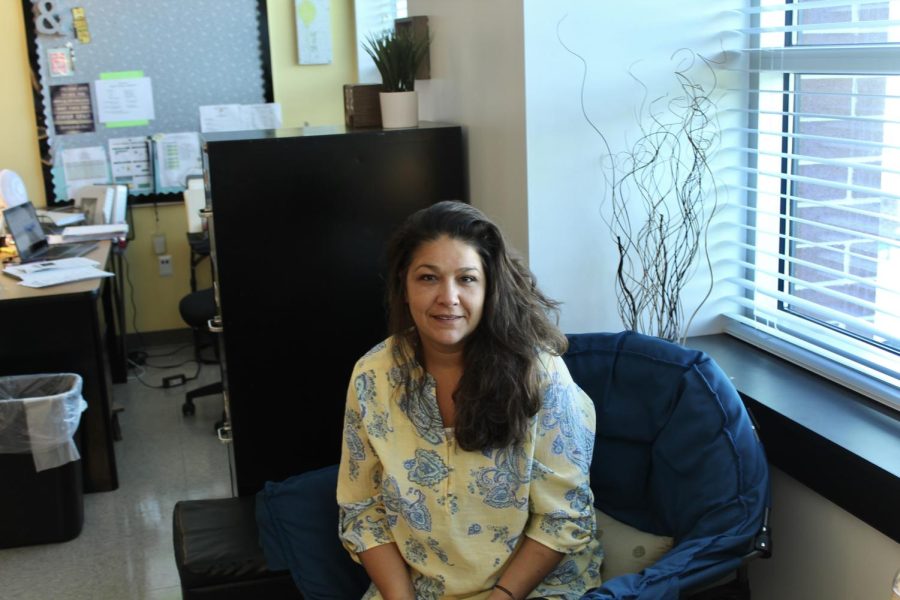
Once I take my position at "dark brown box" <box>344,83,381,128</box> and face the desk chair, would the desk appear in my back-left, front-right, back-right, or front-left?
front-left

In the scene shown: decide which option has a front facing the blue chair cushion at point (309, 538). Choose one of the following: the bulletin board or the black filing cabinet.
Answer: the bulletin board

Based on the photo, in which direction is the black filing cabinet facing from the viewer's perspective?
to the viewer's left

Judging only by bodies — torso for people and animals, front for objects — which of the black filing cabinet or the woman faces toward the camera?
the woman

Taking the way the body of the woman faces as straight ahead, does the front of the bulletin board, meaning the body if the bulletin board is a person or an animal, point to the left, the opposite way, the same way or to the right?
the same way

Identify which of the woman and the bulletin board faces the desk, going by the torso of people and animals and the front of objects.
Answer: the bulletin board

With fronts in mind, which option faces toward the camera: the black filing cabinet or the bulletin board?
the bulletin board

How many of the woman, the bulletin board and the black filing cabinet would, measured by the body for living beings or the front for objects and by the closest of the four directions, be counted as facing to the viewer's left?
1

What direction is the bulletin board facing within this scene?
toward the camera

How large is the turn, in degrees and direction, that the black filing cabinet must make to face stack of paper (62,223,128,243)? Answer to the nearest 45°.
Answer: approximately 45° to its right

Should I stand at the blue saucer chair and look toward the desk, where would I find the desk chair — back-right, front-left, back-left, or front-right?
front-right

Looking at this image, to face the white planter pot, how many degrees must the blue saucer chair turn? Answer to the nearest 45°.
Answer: approximately 90° to its right

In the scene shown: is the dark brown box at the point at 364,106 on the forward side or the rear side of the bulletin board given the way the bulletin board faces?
on the forward side

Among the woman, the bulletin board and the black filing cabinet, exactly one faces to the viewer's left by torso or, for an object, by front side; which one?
the black filing cabinet

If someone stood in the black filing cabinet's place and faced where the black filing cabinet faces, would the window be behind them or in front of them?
behind

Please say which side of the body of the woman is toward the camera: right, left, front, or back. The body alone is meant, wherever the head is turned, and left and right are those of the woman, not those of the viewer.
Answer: front

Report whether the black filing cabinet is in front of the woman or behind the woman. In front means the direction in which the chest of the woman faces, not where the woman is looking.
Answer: behind

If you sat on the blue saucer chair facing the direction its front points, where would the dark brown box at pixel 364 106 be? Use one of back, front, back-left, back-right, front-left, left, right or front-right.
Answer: right

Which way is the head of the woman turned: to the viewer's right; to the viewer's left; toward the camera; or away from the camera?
toward the camera

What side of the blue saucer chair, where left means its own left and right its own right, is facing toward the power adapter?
right
